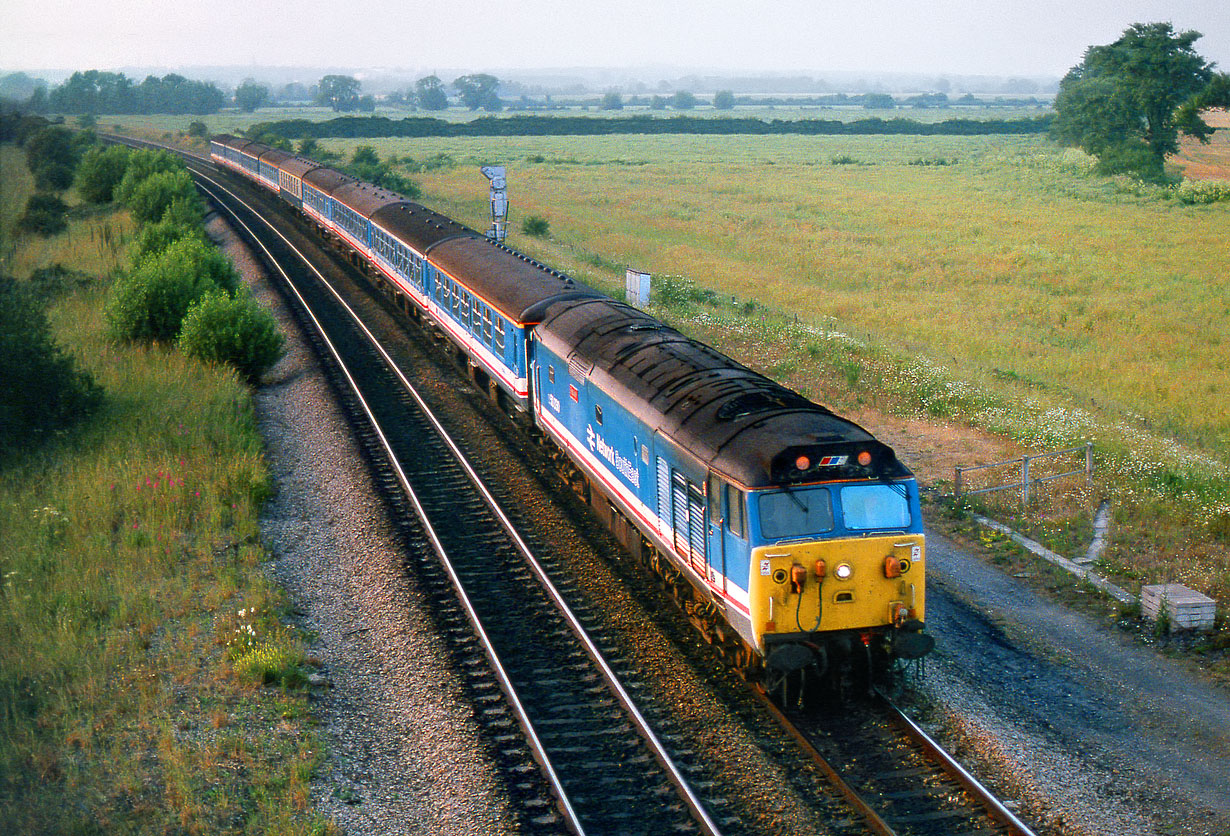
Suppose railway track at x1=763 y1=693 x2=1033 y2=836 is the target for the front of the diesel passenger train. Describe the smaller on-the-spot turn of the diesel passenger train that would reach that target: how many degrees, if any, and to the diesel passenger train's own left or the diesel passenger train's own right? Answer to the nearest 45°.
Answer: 0° — it already faces it

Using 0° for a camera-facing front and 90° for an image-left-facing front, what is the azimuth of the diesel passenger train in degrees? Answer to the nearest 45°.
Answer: approximately 315°

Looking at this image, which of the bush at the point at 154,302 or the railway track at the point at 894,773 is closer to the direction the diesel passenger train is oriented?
the railway track

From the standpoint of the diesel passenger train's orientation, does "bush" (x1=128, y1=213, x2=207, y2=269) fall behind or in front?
behind

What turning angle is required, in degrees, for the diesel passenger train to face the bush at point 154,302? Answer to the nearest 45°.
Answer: approximately 180°
